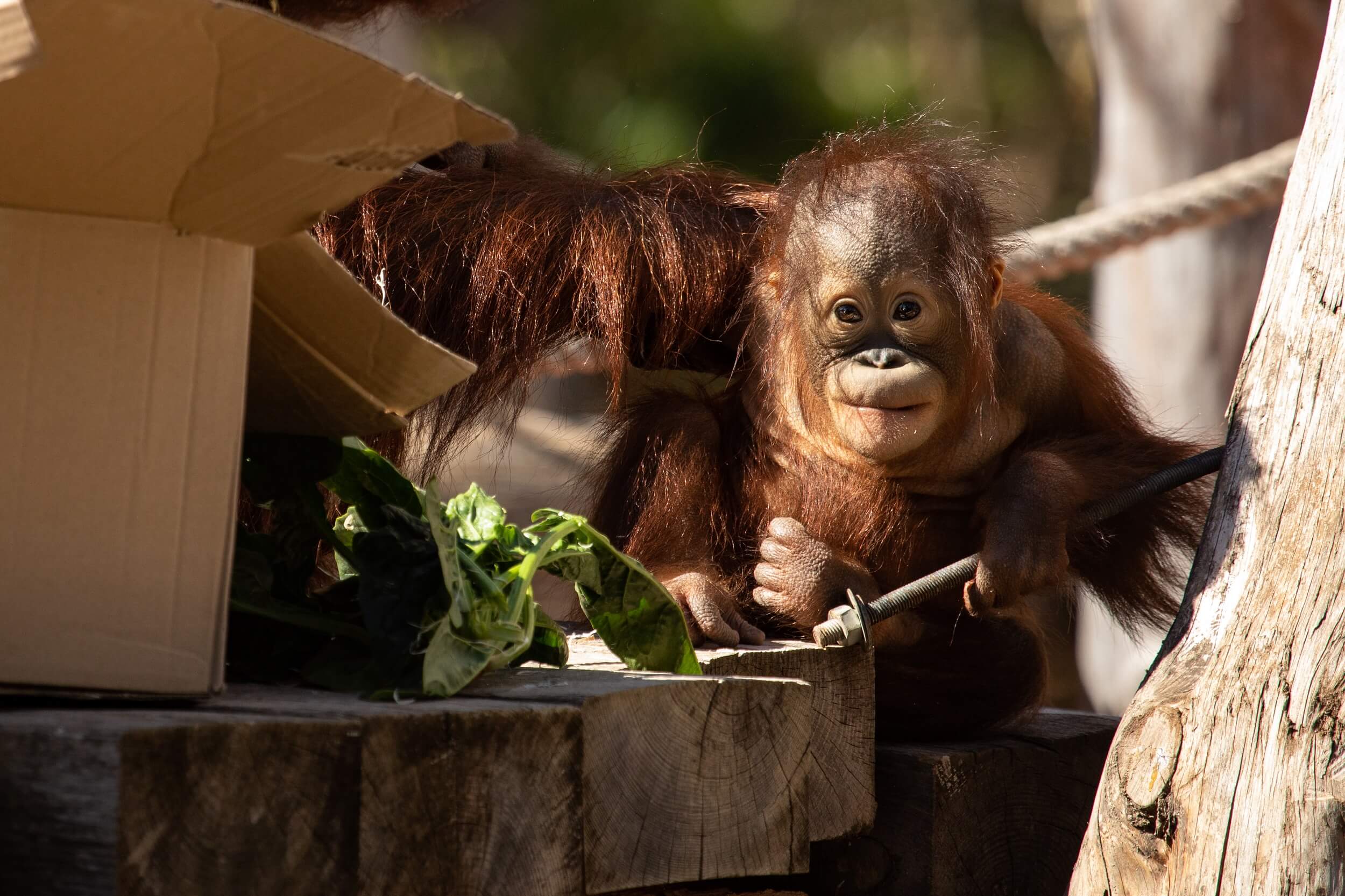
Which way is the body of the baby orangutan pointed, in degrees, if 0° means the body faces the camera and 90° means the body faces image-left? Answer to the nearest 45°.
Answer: approximately 0°

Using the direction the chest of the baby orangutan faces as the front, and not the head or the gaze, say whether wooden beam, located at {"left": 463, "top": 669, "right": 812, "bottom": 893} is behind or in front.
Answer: in front

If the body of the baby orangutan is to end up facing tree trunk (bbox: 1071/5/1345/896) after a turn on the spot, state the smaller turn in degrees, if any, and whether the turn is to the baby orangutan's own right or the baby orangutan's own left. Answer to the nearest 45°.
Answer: approximately 45° to the baby orangutan's own left

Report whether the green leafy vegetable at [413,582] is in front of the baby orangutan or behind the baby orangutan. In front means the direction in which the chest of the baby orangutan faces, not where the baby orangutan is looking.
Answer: in front

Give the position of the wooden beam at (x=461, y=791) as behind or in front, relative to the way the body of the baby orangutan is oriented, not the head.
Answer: in front

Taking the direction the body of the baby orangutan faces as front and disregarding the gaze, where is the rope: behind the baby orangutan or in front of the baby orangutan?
behind

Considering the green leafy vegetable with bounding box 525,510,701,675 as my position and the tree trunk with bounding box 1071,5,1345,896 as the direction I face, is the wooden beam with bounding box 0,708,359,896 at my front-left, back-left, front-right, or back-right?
back-right
